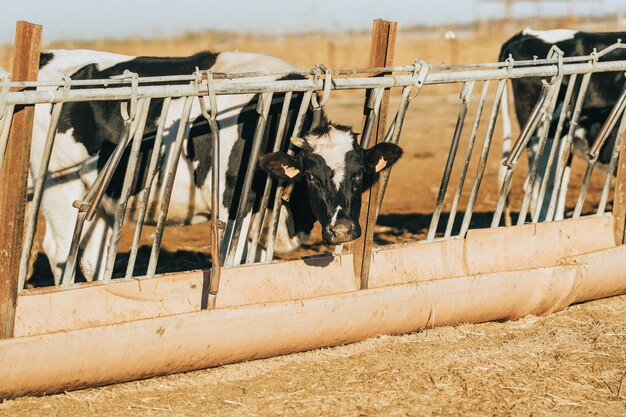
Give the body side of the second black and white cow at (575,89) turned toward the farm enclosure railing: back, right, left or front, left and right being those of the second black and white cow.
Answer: right

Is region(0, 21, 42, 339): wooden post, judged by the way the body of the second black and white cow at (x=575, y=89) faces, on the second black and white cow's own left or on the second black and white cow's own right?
on the second black and white cow's own right

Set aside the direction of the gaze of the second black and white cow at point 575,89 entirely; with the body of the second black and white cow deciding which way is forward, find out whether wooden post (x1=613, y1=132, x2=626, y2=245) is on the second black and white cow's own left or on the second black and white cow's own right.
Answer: on the second black and white cow's own right

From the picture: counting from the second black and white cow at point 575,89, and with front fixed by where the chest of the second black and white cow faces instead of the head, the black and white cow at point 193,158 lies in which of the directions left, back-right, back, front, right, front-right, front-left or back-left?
back-right

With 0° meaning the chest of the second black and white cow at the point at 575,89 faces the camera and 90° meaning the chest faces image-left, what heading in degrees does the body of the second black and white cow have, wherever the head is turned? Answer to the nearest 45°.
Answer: approximately 270°

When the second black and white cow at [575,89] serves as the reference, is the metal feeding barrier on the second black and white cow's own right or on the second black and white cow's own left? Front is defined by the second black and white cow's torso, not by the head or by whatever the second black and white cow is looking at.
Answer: on the second black and white cow's own right

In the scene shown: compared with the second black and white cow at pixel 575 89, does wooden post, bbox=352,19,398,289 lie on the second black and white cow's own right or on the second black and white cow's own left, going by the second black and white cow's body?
on the second black and white cow's own right
